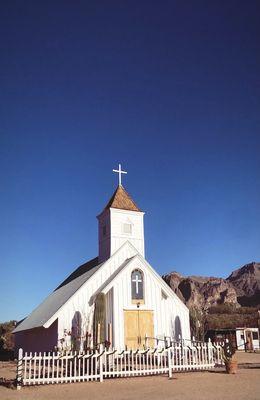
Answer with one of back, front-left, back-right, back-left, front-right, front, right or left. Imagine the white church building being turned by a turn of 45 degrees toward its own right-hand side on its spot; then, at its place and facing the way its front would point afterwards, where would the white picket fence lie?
front

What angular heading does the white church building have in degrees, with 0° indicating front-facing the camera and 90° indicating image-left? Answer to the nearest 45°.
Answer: approximately 315°
